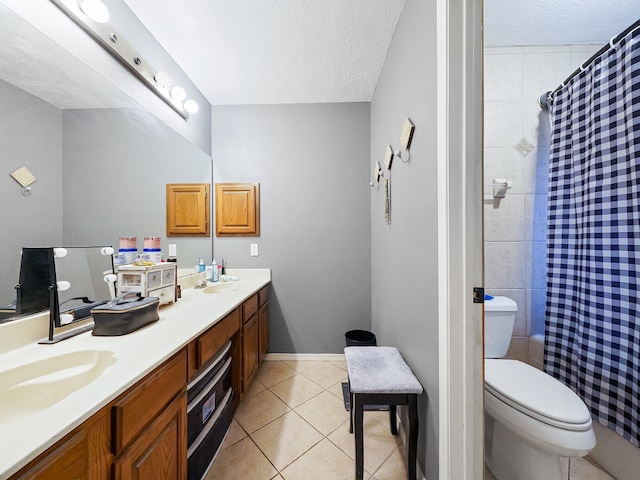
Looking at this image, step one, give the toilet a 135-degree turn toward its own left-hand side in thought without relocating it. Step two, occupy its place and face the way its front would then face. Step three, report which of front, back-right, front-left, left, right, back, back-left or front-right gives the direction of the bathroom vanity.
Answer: back-left

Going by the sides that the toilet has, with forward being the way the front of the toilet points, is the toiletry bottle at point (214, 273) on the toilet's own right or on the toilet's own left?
on the toilet's own right

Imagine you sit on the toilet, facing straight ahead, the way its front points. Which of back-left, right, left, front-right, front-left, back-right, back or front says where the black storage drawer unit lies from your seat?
right

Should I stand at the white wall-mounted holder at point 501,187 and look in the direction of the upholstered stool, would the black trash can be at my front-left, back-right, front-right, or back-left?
front-right

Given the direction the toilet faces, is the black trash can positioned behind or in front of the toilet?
behind

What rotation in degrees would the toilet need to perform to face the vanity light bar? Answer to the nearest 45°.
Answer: approximately 90° to its right

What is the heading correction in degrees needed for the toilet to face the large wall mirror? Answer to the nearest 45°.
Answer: approximately 90° to its right

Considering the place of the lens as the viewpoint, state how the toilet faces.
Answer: facing the viewer and to the right of the viewer

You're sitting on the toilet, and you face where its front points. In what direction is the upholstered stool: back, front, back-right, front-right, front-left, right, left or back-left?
right
